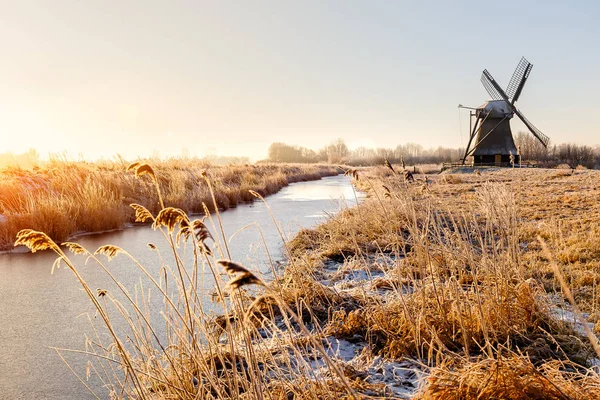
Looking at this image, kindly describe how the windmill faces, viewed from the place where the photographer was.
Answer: facing away from the viewer and to the right of the viewer
